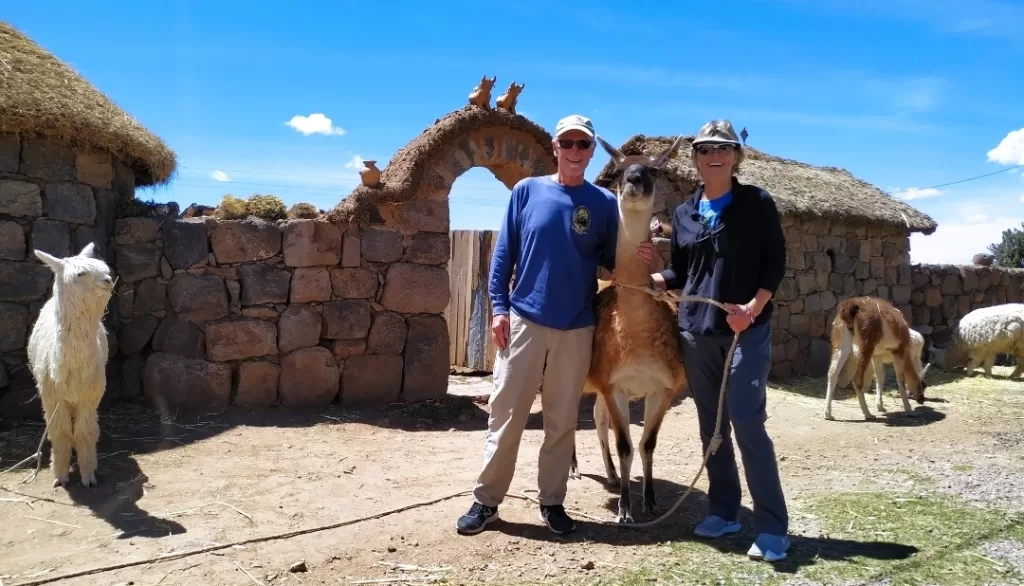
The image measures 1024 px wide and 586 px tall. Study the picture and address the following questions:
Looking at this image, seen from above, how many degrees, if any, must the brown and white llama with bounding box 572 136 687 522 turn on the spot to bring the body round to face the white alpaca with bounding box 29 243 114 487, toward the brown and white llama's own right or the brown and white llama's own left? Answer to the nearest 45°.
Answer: approximately 90° to the brown and white llama's own right

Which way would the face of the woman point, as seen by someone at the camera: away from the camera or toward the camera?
toward the camera

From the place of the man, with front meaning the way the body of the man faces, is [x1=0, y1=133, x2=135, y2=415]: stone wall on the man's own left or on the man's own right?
on the man's own right

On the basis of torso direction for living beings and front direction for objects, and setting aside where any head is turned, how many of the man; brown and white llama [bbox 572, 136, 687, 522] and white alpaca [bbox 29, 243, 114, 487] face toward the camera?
3

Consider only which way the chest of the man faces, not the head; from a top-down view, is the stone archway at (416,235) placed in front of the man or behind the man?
behind

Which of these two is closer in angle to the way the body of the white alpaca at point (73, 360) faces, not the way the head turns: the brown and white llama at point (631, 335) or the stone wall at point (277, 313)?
the brown and white llama

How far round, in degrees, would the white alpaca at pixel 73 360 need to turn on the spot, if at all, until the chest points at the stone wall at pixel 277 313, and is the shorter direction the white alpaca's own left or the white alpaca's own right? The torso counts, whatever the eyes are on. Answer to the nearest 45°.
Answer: approximately 135° to the white alpaca's own left

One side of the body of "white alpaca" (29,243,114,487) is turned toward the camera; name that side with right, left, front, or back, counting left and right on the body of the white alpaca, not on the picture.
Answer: front

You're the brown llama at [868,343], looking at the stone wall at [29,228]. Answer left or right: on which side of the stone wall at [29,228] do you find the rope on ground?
left

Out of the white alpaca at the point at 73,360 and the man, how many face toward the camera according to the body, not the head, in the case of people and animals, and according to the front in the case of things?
2

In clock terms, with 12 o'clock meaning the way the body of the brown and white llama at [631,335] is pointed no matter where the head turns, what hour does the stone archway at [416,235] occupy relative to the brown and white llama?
The stone archway is roughly at 5 o'clock from the brown and white llama.

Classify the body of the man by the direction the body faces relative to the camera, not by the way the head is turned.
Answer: toward the camera

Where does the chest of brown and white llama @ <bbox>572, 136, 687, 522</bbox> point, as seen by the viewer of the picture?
toward the camera
